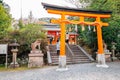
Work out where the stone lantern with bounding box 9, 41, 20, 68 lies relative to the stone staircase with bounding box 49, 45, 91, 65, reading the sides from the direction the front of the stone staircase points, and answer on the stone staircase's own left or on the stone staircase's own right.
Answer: on the stone staircase's own right

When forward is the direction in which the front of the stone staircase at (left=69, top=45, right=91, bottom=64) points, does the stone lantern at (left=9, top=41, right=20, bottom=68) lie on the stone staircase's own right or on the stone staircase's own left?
on the stone staircase's own right
